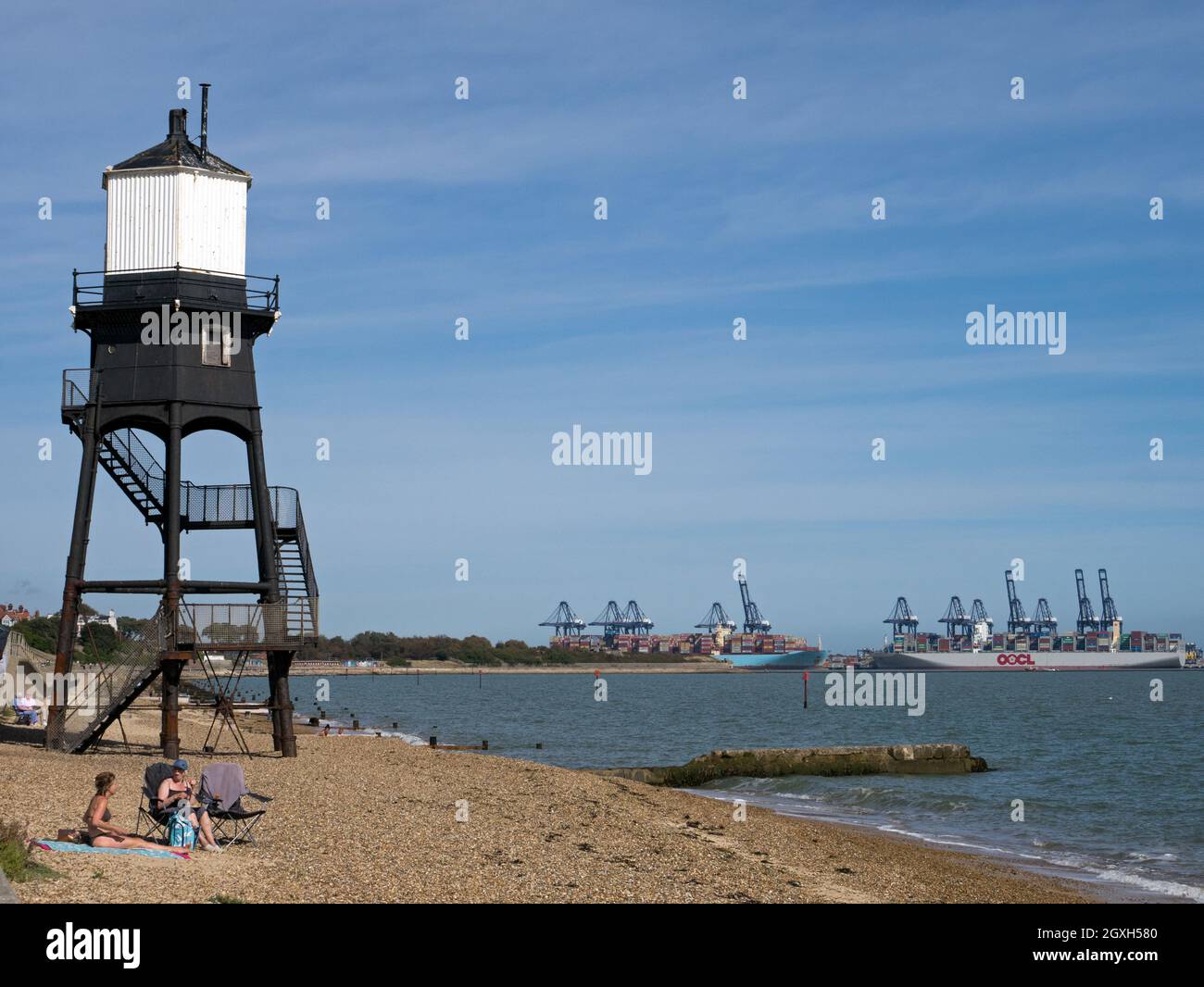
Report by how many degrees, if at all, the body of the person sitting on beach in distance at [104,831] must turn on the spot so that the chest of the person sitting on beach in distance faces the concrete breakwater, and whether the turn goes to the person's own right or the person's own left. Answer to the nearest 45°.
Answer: approximately 45° to the person's own left

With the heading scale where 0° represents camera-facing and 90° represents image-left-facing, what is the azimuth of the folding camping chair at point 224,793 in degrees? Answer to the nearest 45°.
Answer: approximately 315°

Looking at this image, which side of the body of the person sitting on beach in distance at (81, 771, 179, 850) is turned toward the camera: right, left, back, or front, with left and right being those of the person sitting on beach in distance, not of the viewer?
right

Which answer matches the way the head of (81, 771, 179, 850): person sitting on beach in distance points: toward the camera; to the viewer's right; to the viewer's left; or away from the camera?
to the viewer's right

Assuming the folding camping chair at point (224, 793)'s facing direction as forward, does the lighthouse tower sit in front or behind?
behind

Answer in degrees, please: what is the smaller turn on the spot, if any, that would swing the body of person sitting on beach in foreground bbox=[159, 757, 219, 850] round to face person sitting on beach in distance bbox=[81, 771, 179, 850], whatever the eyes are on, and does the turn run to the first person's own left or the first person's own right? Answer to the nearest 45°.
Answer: approximately 90° to the first person's own right

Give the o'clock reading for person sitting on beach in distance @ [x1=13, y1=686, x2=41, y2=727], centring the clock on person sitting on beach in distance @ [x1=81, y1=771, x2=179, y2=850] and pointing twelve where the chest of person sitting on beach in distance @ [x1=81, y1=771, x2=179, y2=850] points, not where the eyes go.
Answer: person sitting on beach in distance @ [x1=13, y1=686, x2=41, y2=727] is roughly at 9 o'clock from person sitting on beach in distance @ [x1=81, y1=771, x2=179, y2=850].

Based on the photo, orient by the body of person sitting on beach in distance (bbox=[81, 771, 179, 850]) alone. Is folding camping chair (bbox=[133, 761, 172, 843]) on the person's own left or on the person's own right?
on the person's own left

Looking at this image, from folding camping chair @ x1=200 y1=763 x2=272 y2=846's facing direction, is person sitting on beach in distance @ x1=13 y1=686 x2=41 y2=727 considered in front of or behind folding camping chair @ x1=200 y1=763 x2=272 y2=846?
behind

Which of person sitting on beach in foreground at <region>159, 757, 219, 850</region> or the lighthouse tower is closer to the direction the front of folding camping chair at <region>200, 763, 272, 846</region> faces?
the person sitting on beach in foreground

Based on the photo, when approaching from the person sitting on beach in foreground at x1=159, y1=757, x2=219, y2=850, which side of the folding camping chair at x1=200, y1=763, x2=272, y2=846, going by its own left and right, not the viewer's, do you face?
right
